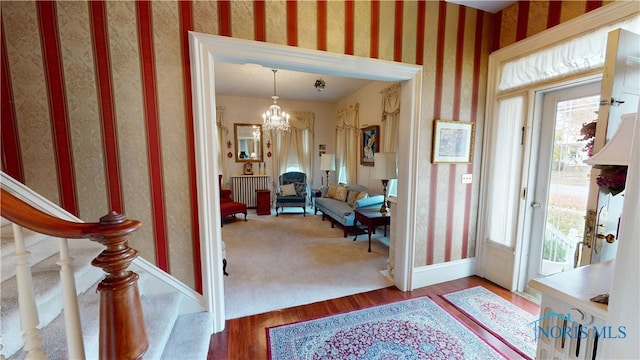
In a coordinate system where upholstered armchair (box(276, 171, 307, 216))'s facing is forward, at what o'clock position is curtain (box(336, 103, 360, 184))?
The curtain is roughly at 9 o'clock from the upholstered armchair.

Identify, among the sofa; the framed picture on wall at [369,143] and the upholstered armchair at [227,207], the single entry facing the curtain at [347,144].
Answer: the upholstered armchair

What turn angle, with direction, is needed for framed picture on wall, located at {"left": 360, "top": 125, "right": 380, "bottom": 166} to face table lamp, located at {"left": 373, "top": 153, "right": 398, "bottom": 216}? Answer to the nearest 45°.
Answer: approximately 45° to its left

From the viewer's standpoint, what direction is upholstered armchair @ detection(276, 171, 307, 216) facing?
toward the camera

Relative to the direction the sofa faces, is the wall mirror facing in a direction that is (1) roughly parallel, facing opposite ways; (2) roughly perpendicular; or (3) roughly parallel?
roughly perpendicular

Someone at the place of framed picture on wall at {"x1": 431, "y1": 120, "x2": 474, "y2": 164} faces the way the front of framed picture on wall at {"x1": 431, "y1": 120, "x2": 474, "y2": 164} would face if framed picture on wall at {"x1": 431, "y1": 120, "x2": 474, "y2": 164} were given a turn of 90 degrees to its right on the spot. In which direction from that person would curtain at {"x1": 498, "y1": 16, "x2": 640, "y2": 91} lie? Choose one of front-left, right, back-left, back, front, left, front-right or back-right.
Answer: back

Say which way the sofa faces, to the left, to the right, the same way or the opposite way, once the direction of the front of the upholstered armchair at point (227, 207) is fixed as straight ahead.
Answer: the opposite way

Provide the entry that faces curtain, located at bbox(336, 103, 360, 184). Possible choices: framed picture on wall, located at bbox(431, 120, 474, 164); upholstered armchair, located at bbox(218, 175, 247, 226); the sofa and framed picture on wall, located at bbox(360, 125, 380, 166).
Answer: the upholstered armchair

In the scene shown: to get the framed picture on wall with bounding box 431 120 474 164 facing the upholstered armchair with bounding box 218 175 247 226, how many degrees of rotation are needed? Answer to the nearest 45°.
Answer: approximately 90° to its right

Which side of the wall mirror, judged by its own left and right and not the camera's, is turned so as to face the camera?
front

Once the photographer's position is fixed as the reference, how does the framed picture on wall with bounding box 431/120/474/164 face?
facing the viewer

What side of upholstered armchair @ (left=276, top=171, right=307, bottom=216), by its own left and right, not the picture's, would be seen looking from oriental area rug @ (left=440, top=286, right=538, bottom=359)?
front

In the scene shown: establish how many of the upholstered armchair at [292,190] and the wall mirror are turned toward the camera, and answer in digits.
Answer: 2

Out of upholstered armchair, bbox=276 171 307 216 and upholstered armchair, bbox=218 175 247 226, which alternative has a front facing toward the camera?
upholstered armchair, bbox=276 171 307 216

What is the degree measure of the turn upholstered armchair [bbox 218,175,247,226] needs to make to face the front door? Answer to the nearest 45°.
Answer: approximately 45° to its right

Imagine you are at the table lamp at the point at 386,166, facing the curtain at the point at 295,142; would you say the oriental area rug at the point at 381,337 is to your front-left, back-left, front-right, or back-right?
back-left

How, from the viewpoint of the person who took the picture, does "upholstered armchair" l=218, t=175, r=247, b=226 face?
facing to the right of the viewer

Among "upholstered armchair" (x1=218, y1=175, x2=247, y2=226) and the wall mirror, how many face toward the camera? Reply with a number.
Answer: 1

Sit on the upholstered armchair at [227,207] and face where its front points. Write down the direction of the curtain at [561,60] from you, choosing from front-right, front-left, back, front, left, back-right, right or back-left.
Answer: front-right
